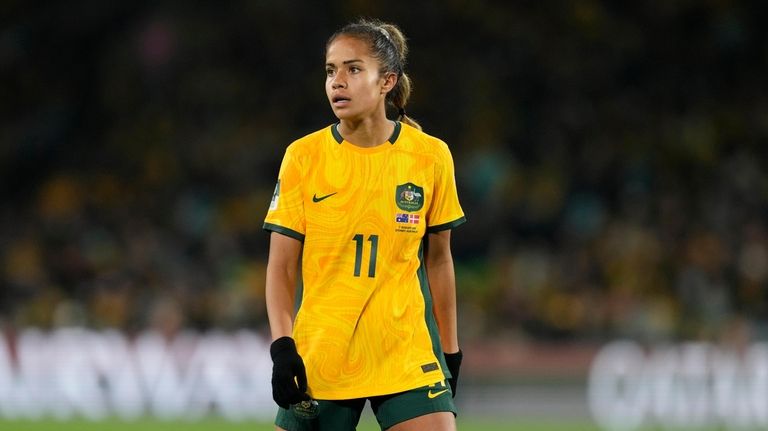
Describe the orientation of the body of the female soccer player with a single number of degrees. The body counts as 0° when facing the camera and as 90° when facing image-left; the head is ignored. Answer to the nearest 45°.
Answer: approximately 0°
